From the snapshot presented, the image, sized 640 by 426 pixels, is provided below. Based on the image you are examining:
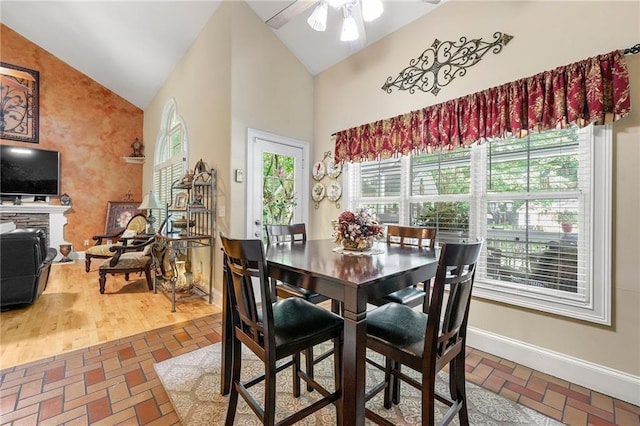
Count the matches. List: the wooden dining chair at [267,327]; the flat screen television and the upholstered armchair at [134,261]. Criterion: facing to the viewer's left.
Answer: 1

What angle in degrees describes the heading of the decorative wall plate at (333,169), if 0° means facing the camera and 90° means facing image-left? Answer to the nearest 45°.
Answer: approximately 45°

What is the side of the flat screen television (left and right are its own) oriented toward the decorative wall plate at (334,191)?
front

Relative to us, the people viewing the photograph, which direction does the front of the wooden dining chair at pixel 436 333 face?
facing away from the viewer and to the left of the viewer

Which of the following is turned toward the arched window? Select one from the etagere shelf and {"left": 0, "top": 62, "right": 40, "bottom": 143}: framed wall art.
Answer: the framed wall art

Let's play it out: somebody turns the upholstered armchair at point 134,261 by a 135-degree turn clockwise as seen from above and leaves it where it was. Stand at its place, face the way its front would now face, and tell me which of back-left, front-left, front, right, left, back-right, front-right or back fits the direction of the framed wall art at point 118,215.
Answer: front-left

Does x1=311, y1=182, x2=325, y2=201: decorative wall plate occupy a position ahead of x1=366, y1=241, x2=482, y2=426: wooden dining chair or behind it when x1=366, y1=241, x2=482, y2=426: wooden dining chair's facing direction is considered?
ahead

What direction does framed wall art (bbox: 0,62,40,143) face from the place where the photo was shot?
facing the viewer and to the right of the viewer

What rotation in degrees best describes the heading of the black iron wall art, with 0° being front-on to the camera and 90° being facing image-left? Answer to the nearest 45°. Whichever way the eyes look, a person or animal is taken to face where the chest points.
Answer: approximately 45°

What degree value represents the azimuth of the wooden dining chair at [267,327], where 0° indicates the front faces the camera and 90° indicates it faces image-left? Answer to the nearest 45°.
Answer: approximately 225°

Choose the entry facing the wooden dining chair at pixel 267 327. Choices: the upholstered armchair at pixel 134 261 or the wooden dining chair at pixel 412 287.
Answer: the wooden dining chair at pixel 412 287

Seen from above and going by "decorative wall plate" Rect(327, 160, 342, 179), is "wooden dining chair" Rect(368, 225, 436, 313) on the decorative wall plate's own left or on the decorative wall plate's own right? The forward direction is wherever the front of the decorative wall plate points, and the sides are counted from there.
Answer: on the decorative wall plate's own left

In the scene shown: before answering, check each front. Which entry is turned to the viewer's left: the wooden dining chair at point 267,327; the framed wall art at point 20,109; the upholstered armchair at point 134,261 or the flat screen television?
the upholstered armchair

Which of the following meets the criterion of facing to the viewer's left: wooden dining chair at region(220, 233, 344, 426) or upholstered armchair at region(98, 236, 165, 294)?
the upholstered armchair

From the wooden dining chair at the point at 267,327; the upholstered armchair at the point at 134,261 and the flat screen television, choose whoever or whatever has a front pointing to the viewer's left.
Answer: the upholstered armchair

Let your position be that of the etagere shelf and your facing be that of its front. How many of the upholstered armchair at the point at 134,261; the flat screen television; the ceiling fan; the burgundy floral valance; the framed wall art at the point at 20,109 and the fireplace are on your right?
4

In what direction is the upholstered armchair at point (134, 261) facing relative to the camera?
to the viewer's left
